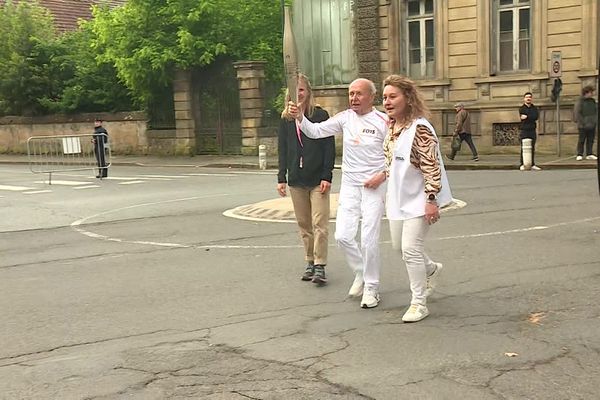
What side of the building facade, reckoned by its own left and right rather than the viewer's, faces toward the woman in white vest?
front

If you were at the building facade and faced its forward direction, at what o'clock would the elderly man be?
The elderly man is roughly at 12 o'clock from the building facade.

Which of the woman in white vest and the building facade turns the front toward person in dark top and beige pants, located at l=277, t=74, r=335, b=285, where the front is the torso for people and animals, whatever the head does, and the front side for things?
the building facade

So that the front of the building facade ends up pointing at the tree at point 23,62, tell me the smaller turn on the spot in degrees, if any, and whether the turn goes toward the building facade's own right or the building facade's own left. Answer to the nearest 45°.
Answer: approximately 90° to the building facade's own right

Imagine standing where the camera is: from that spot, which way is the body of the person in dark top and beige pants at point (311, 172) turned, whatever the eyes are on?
toward the camera

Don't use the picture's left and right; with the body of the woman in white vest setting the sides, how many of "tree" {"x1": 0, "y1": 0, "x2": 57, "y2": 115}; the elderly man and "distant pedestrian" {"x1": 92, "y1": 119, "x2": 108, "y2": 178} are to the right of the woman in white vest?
3

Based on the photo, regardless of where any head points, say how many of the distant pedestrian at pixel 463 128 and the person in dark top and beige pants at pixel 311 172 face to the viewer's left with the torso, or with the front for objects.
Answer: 1

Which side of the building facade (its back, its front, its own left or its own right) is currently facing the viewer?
front

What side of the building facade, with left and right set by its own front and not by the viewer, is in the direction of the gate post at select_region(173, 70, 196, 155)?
right

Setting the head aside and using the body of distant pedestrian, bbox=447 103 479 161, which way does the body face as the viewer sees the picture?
to the viewer's left

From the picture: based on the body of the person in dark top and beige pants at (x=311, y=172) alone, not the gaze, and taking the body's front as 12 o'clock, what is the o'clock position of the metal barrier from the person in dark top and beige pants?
The metal barrier is roughly at 5 o'clock from the person in dark top and beige pants.

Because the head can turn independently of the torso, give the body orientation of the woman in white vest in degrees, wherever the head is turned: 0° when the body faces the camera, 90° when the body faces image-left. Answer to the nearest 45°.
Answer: approximately 45°

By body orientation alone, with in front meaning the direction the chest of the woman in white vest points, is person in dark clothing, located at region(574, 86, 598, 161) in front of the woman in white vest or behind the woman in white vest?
behind

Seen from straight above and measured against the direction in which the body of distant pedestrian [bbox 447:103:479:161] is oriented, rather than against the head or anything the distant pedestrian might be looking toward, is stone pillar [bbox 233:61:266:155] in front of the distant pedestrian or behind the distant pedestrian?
in front
